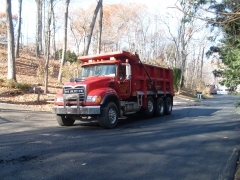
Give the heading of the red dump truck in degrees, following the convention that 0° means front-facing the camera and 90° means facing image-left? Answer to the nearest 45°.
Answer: approximately 45°
